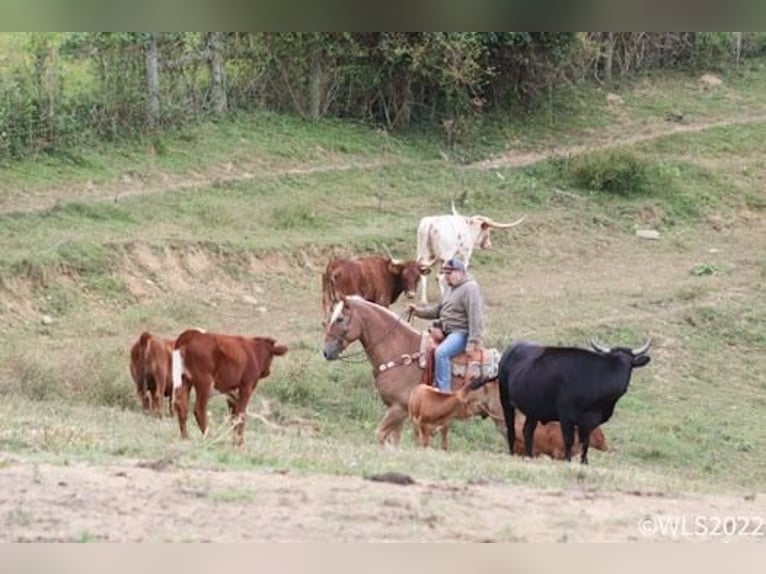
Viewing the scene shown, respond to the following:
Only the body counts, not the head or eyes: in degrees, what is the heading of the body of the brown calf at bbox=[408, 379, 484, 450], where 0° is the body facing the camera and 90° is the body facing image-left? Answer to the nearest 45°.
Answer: approximately 270°

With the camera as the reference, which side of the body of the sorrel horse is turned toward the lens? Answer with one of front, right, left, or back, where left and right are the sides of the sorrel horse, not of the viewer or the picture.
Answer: left

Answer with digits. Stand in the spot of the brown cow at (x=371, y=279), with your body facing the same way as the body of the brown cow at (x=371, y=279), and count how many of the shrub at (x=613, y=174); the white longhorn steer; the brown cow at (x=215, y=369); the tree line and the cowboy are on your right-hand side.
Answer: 2

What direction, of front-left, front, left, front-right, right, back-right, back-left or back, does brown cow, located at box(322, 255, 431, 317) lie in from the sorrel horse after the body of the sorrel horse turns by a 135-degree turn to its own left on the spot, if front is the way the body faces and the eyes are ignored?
back-left

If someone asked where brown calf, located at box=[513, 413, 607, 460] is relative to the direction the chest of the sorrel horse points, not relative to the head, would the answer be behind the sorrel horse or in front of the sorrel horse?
behind

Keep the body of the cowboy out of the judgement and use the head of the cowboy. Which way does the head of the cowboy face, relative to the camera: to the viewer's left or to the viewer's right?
to the viewer's left

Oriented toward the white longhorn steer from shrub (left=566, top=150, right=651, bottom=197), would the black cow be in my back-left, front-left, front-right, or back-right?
front-left

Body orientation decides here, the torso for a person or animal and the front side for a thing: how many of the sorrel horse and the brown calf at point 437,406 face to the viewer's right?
1

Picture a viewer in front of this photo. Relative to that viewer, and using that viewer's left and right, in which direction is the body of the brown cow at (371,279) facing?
facing to the right of the viewer

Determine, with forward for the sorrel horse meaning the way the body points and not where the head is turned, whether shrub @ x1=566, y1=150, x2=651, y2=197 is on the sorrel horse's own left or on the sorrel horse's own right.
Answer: on the sorrel horse's own right

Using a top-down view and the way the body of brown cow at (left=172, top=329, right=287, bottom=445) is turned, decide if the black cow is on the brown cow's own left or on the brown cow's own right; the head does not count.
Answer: on the brown cow's own right

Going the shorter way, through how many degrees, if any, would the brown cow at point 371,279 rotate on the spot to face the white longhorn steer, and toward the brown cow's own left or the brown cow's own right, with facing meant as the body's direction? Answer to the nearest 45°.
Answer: approximately 45° to the brown cow's own left

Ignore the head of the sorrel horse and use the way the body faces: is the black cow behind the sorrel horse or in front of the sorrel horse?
behind

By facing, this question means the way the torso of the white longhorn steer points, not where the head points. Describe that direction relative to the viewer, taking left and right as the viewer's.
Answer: facing away from the viewer and to the right of the viewer

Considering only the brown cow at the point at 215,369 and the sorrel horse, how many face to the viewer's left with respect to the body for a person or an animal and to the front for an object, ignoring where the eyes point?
1

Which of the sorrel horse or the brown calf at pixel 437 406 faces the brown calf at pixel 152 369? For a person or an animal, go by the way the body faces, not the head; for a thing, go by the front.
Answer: the sorrel horse
